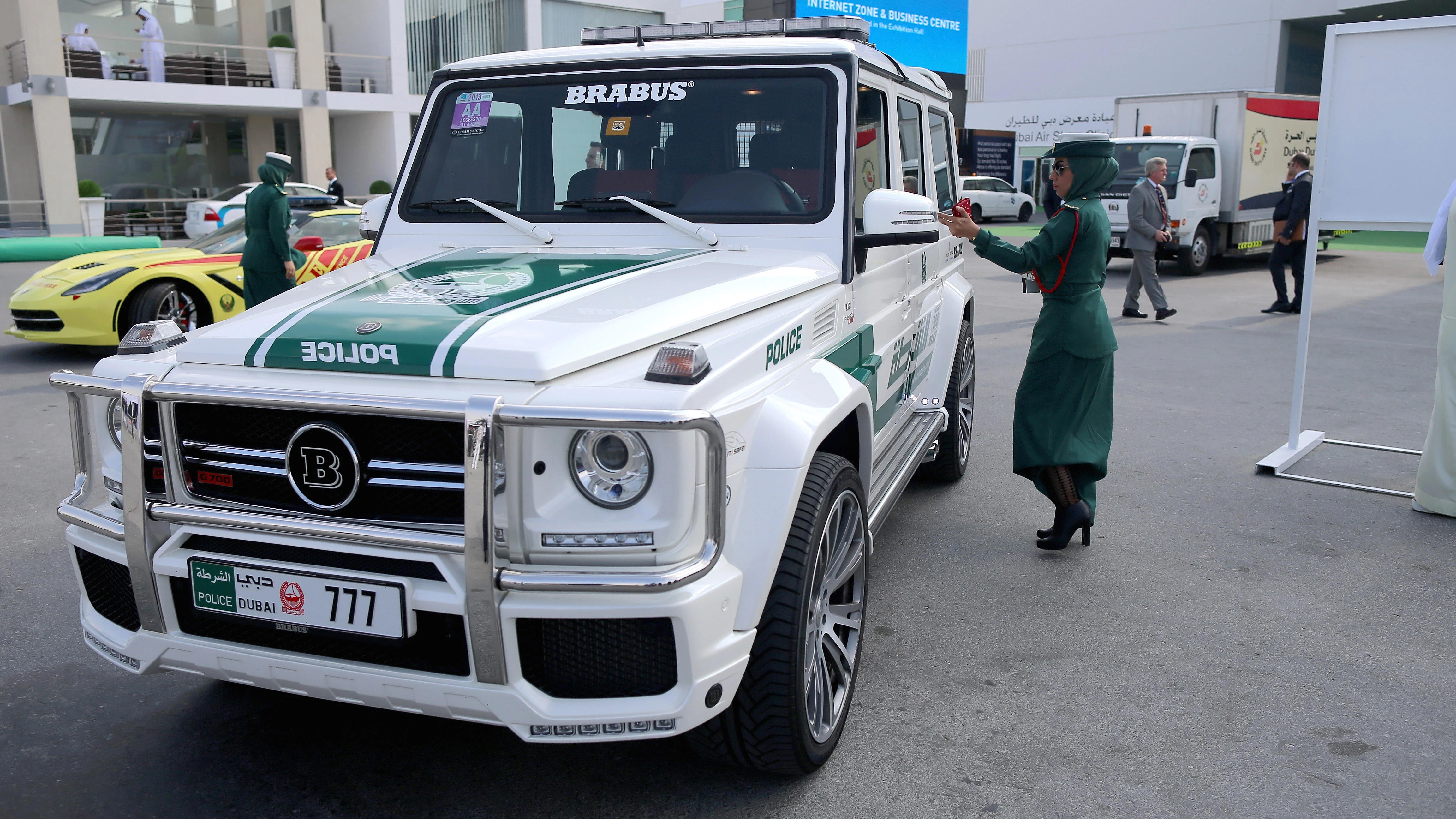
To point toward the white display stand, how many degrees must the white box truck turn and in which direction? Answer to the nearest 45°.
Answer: approximately 45° to its left

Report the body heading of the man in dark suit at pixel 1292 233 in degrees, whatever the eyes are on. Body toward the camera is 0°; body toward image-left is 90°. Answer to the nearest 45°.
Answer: approximately 90°

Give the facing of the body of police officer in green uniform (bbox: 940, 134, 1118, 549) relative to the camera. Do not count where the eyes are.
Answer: to the viewer's left

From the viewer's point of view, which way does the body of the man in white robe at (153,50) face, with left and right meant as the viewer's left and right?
facing to the left of the viewer

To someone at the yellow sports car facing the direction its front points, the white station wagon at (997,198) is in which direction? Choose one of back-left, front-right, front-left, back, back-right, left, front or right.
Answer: back

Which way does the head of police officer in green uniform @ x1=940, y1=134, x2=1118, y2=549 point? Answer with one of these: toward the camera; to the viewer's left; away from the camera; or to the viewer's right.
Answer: to the viewer's left
